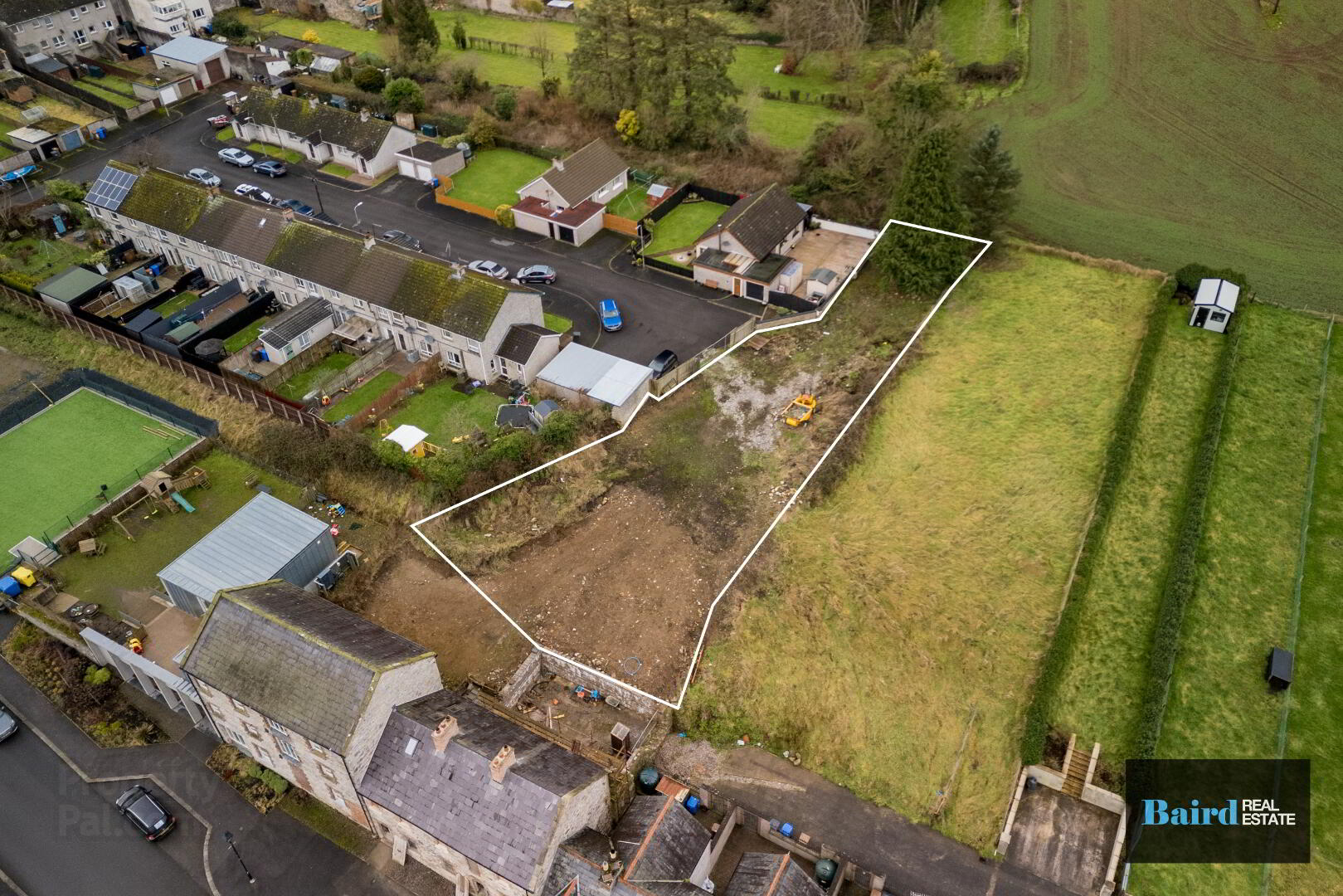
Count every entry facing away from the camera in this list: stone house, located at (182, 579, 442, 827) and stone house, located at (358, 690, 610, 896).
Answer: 0

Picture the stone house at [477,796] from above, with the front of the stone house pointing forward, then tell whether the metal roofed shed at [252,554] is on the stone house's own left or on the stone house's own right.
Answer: on the stone house's own right

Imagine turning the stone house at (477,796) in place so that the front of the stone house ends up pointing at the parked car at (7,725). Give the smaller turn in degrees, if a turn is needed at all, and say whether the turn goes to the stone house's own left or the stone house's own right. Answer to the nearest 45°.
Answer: approximately 90° to the stone house's own right

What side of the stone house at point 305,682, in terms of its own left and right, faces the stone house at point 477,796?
left

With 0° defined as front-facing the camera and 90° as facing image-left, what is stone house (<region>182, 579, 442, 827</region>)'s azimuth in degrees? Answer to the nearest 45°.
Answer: approximately 45°

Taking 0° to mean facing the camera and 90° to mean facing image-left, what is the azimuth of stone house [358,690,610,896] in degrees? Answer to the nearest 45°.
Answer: approximately 45°

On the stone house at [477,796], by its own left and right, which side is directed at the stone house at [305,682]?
right

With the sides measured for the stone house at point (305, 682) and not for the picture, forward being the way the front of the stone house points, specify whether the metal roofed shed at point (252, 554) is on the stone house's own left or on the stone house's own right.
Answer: on the stone house's own right

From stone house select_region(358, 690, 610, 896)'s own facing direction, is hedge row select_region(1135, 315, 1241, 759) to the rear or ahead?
to the rear
